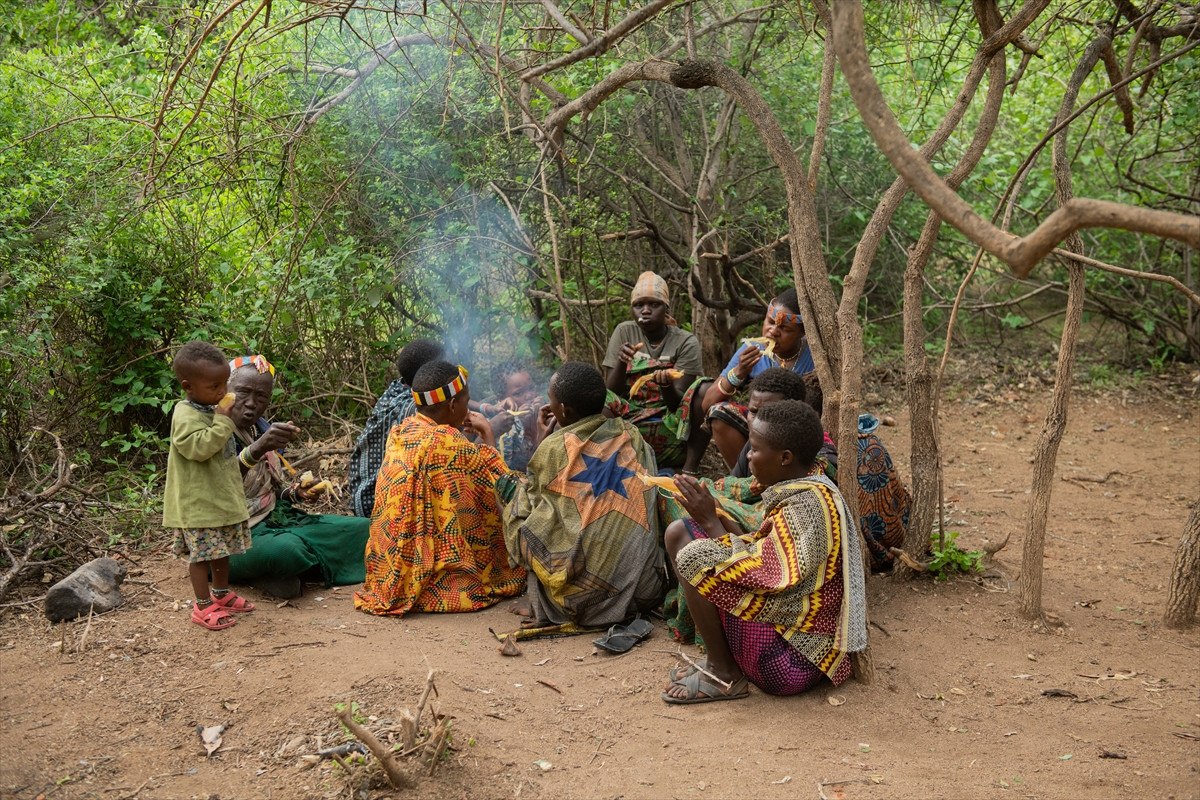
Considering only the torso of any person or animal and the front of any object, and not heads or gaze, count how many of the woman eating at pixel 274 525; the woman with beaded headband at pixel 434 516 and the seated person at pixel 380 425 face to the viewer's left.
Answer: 0

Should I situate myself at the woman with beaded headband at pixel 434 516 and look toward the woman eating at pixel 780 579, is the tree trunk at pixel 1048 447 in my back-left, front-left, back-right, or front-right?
front-left

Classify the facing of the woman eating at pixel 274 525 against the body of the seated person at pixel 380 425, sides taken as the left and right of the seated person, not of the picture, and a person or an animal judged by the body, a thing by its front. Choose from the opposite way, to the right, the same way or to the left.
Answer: to the right

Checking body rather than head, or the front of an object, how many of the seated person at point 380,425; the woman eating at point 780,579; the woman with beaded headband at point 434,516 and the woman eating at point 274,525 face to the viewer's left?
1

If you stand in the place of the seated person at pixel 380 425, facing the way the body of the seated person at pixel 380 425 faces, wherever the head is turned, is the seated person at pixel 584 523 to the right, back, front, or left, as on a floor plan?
right

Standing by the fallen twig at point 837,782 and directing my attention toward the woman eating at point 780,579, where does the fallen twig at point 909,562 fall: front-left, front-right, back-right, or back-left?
front-right

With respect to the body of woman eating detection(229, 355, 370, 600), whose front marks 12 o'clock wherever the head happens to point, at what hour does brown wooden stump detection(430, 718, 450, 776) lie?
The brown wooden stump is roughly at 1 o'clock from the woman eating.

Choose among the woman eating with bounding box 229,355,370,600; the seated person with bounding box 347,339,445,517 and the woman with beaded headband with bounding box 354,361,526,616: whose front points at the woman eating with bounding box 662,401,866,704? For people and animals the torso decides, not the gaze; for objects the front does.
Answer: the woman eating with bounding box 229,355,370,600

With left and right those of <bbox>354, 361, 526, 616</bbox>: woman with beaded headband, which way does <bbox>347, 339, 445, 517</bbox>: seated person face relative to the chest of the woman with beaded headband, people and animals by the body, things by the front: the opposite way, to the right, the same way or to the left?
the same way

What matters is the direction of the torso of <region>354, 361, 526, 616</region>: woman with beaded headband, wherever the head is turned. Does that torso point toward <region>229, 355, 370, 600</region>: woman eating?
no

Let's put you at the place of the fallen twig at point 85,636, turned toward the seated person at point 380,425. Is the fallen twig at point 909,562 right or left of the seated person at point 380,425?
right

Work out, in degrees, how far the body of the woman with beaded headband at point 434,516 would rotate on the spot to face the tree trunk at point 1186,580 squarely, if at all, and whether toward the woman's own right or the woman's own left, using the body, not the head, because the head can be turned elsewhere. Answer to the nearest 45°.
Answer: approximately 45° to the woman's own right

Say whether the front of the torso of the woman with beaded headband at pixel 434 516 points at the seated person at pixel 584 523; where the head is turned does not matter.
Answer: no

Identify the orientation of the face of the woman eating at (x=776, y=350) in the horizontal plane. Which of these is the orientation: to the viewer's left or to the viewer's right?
to the viewer's left

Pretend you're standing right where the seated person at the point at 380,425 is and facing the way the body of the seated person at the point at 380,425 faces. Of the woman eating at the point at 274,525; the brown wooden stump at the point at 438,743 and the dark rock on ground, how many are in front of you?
0

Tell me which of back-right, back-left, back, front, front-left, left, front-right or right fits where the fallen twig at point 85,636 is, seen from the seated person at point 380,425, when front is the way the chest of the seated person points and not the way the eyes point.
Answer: back

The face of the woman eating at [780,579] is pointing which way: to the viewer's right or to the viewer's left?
to the viewer's left

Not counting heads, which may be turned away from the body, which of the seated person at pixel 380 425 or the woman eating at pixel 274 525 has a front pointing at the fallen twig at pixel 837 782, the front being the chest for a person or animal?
the woman eating

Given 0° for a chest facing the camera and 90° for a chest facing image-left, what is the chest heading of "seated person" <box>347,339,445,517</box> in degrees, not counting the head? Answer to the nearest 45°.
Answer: approximately 225°

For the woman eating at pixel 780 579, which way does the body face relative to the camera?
to the viewer's left
